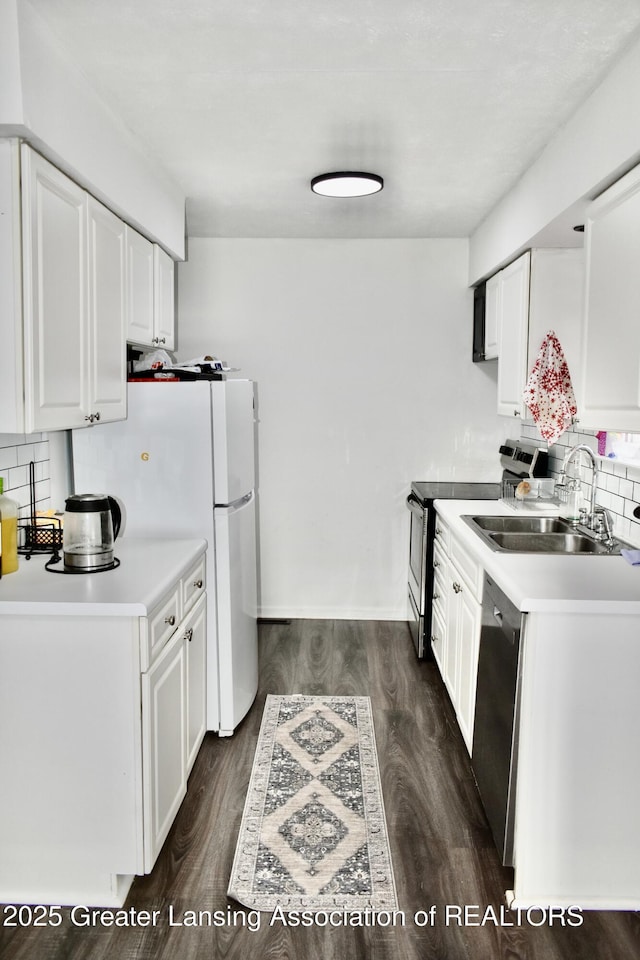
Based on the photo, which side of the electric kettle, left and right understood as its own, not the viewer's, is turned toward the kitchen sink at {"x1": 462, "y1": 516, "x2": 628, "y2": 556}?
back

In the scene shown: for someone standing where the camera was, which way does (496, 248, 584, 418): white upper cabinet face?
facing to the left of the viewer

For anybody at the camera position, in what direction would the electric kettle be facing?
facing to the left of the viewer

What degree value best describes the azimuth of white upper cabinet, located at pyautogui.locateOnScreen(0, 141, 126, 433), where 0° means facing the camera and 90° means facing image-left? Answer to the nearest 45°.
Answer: approximately 315°

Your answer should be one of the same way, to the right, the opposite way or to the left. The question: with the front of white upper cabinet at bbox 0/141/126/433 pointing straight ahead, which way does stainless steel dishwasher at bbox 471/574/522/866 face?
the opposite way

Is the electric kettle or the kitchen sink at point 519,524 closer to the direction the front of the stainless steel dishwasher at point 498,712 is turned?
the electric kettle

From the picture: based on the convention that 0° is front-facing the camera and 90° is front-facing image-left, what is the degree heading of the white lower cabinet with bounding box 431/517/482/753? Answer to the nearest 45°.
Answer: approximately 90°

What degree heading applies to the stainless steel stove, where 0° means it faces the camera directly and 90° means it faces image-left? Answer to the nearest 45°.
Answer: approximately 90°

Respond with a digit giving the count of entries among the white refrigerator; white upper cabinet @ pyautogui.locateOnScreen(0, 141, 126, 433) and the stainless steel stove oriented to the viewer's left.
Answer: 1

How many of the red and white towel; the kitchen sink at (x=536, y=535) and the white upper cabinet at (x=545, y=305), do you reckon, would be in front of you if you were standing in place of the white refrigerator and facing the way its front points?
3

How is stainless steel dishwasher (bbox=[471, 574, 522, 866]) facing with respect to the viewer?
to the viewer's left
